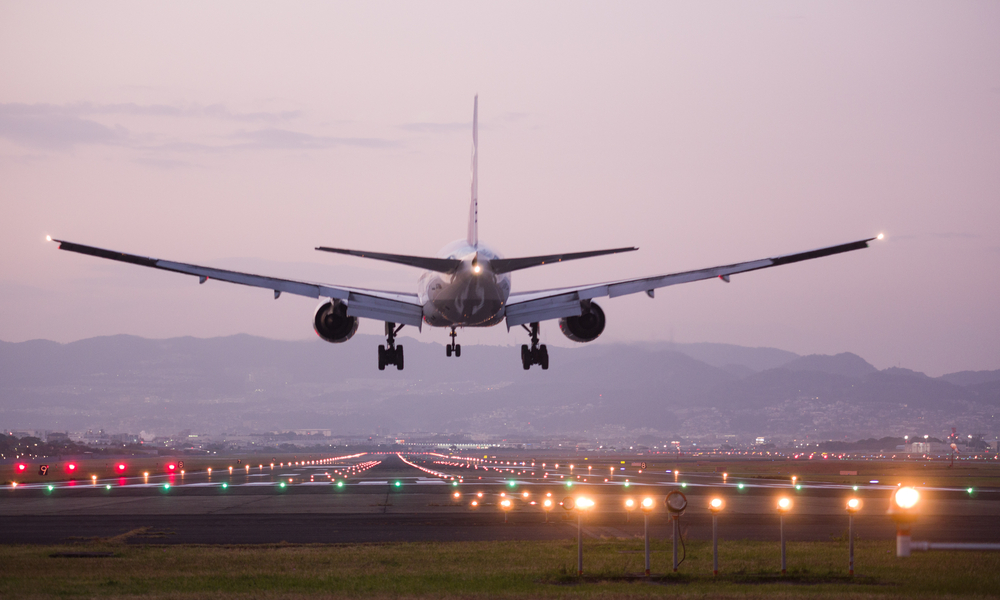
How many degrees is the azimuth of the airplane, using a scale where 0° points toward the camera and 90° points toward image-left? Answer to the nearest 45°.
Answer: approximately 180°

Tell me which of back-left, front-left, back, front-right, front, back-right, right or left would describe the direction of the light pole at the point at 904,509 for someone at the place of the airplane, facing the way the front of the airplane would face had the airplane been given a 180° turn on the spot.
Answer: front
